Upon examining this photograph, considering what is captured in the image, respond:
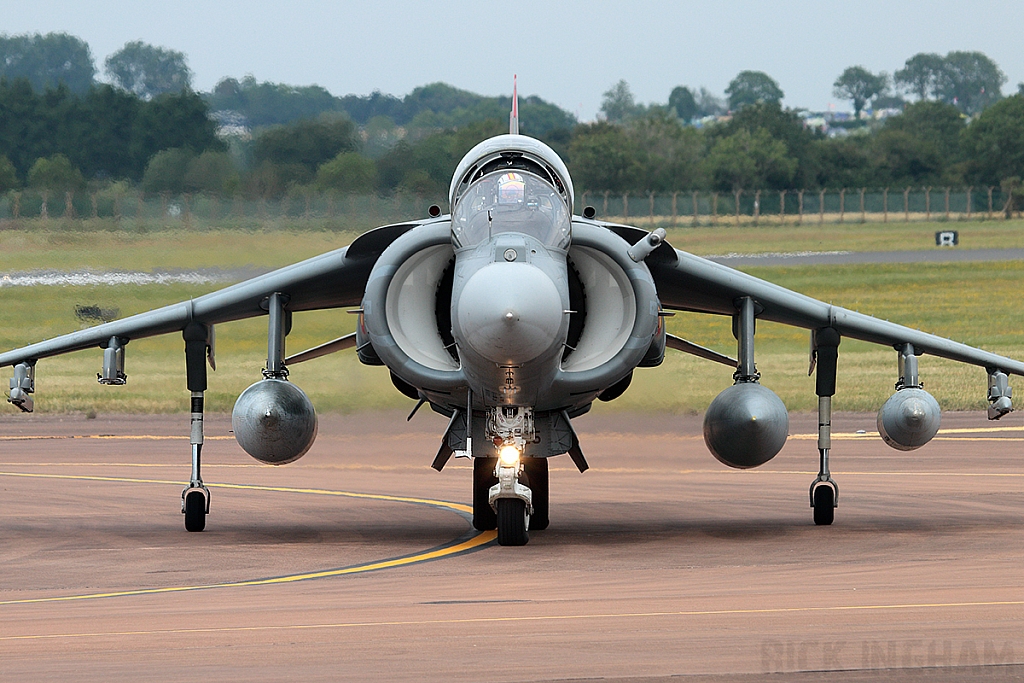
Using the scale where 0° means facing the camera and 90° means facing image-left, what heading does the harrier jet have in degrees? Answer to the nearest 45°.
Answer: approximately 0°

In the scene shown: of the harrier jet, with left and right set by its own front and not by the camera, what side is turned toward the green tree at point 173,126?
back

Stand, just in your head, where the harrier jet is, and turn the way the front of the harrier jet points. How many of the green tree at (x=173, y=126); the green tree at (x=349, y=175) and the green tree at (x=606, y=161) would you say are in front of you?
0

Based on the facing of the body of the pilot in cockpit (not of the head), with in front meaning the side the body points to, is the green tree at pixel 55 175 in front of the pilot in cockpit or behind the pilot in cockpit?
behind

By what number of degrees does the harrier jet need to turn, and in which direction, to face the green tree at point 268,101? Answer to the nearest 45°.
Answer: approximately 180°

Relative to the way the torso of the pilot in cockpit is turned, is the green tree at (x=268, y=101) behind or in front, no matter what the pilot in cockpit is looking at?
behind

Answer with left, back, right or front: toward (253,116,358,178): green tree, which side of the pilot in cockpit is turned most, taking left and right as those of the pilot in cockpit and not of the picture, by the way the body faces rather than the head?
back

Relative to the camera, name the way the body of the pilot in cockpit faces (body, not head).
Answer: toward the camera

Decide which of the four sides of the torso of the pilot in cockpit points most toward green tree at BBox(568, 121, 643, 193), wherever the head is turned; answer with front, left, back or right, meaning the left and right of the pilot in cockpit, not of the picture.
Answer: back

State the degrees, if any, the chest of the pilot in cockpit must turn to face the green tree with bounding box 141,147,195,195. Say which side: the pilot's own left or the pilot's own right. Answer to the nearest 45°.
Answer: approximately 135° to the pilot's own right

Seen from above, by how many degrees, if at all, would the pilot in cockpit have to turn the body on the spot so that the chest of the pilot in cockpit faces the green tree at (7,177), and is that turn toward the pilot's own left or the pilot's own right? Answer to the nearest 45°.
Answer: approximately 135° to the pilot's own right

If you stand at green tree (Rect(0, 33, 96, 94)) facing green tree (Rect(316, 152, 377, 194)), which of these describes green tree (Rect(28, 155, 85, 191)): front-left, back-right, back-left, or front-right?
front-right

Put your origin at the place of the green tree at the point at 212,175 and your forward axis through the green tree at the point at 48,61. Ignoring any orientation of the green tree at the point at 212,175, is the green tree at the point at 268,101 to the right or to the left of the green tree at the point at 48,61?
right
